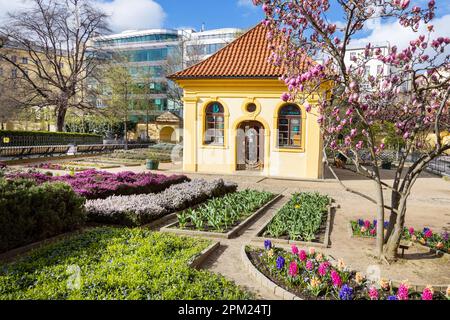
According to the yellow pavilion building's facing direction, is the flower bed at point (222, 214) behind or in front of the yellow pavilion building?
in front

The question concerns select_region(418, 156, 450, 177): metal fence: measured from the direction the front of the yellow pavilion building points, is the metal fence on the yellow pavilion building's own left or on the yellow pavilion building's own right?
on the yellow pavilion building's own left

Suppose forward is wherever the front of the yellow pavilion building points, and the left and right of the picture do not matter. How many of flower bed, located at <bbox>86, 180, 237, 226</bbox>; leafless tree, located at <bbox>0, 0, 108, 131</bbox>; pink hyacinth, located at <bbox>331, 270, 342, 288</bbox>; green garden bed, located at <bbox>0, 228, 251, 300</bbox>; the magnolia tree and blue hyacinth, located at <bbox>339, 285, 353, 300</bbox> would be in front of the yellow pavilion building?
5

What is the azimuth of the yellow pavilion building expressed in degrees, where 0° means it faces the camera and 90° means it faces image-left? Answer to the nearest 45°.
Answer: approximately 0°

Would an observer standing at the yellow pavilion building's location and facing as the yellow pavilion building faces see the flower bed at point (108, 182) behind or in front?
in front

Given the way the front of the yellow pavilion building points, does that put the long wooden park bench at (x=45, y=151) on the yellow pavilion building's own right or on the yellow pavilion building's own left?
on the yellow pavilion building's own right

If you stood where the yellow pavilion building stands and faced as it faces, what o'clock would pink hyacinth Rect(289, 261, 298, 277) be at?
The pink hyacinth is roughly at 12 o'clock from the yellow pavilion building.

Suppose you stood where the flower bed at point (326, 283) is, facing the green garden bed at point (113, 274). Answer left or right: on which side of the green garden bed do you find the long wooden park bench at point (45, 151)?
right

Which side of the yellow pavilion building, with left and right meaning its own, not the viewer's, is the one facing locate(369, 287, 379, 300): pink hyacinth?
front

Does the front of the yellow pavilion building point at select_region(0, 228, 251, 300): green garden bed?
yes

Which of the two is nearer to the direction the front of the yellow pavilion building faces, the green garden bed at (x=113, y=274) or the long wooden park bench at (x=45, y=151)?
the green garden bed

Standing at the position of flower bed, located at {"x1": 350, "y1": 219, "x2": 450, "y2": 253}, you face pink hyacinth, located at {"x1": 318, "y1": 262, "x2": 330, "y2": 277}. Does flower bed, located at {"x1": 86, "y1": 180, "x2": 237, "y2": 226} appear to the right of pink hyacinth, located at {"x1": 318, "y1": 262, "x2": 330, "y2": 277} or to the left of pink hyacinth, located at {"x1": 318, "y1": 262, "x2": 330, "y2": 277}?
right

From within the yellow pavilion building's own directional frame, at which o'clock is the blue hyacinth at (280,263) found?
The blue hyacinth is roughly at 12 o'clock from the yellow pavilion building.

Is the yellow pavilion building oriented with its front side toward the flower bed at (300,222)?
yes

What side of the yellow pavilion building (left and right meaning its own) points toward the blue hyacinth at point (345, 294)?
front
